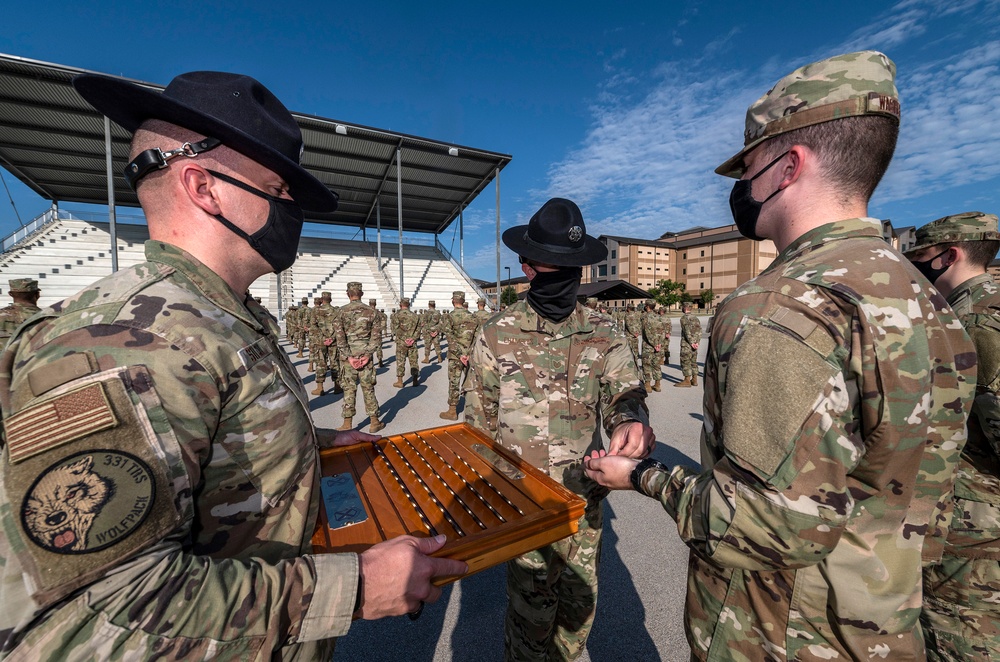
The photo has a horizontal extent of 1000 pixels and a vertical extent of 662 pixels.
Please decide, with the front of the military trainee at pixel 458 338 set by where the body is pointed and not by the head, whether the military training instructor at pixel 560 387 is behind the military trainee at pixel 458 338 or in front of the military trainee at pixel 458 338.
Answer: behind

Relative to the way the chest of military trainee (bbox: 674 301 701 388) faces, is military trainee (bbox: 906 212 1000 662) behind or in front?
behind

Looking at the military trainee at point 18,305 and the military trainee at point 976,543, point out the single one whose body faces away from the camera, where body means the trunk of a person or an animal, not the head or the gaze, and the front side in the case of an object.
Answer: the military trainee at point 18,305

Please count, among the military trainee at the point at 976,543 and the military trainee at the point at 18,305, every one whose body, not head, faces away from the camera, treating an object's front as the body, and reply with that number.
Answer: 1

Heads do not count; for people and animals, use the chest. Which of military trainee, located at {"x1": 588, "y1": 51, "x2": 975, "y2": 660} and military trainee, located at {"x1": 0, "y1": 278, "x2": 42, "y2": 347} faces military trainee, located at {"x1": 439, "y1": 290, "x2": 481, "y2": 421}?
military trainee, located at {"x1": 588, "y1": 51, "x2": 975, "y2": 660}

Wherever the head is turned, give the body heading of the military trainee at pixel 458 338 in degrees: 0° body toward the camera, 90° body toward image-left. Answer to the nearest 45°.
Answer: approximately 135°

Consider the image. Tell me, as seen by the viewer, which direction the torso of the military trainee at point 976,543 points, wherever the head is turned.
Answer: to the viewer's left

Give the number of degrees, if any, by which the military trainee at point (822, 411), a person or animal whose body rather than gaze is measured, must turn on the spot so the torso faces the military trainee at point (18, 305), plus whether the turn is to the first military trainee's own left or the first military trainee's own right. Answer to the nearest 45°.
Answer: approximately 45° to the first military trainee's own left
